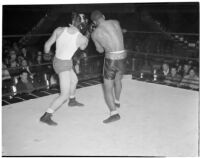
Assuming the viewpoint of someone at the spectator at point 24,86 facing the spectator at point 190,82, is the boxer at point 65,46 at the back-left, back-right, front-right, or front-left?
front-right

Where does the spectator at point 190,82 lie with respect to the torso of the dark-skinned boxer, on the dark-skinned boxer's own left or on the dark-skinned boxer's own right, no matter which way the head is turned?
on the dark-skinned boxer's own right

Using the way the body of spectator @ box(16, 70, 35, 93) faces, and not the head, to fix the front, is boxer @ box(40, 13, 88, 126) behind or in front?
in front

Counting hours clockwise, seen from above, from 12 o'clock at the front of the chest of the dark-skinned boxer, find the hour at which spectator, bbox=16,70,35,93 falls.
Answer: The spectator is roughly at 12 o'clock from the dark-skinned boxer.

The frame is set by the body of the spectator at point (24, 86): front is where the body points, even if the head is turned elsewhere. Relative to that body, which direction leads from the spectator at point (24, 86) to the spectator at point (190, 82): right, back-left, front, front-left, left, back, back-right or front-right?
left

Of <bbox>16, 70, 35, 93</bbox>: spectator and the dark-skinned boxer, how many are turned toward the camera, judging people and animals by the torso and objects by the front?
1

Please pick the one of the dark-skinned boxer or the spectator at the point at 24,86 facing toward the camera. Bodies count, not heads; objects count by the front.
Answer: the spectator

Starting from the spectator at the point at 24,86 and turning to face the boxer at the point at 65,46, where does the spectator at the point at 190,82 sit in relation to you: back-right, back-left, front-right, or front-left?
front-left

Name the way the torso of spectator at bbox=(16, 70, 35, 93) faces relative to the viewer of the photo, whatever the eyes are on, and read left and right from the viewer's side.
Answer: facing the viewer

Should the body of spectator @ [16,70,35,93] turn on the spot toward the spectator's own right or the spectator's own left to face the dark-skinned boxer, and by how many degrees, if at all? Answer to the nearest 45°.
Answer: approximately 45° to the spectator's own left

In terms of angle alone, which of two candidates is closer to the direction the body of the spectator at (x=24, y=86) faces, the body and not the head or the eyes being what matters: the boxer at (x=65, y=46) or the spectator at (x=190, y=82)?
the boxer

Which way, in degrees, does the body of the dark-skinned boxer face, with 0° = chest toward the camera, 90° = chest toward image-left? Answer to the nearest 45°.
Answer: approximately 135°
